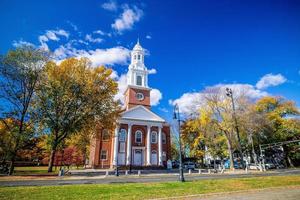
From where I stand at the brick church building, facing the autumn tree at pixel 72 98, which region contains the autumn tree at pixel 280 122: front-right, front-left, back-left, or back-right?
back-left

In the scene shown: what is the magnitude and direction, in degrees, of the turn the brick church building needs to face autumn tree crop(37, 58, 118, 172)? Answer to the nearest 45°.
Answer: approximately 45° to its right

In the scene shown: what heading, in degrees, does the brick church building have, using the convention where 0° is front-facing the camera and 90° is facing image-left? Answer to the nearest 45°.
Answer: approximately 0°

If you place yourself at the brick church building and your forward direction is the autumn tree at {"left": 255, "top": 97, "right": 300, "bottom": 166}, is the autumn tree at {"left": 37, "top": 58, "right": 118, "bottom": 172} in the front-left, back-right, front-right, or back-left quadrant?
back-right

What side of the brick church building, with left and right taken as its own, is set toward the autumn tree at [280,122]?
left
